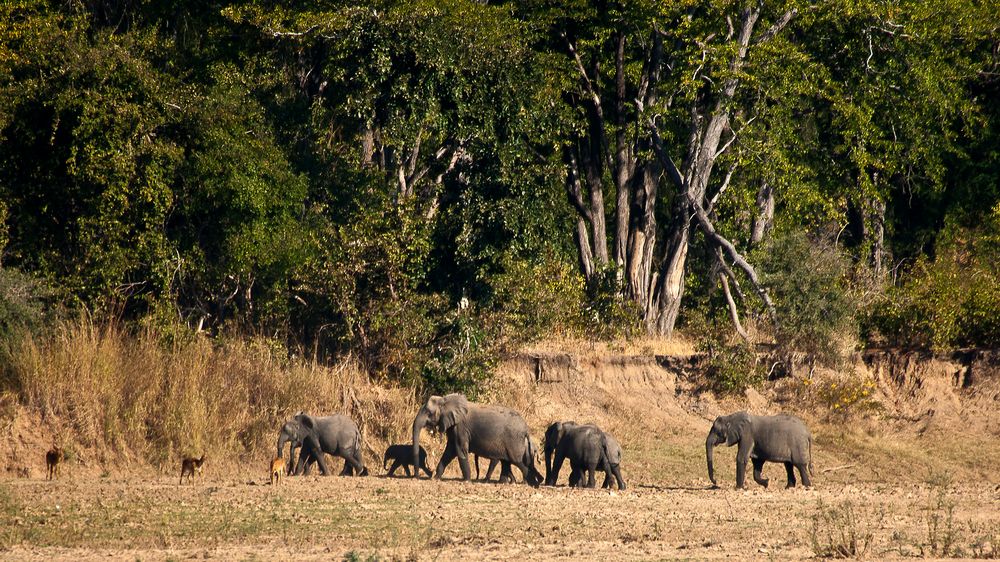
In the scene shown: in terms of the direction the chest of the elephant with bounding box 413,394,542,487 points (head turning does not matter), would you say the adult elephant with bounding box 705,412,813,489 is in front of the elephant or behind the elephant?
behind

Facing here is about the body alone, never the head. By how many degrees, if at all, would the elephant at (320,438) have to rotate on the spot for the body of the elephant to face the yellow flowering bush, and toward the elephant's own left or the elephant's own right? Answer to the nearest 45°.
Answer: approximately 135° to the elephant's own right

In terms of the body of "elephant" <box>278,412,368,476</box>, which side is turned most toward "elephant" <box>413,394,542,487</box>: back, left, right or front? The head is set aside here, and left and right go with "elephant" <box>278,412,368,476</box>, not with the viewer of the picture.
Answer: back

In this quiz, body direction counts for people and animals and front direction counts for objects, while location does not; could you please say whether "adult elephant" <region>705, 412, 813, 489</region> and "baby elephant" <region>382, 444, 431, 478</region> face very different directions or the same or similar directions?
same or similar directions

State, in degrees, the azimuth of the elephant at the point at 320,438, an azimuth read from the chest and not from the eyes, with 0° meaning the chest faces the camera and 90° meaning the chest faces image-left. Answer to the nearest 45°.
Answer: approximately 90°

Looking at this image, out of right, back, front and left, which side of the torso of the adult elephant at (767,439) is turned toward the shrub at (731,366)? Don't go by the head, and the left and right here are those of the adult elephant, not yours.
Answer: right

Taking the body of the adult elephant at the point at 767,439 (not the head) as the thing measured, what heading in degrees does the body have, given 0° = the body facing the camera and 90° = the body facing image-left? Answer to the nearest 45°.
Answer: approximately 90°

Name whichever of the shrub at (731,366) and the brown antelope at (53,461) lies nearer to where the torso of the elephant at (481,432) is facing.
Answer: the brown antelope

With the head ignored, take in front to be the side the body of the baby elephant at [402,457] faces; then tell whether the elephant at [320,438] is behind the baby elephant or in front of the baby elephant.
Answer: in front

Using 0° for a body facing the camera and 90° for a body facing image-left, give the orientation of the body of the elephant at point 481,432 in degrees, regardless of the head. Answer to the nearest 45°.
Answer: approximately 90°

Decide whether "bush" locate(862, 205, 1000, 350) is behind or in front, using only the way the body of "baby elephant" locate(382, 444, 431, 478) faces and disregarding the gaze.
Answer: behind

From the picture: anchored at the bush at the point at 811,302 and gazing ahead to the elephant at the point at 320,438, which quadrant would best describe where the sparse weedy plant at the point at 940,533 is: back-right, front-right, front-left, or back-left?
front-left

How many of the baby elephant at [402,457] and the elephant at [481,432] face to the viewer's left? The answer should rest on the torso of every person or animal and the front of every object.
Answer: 2

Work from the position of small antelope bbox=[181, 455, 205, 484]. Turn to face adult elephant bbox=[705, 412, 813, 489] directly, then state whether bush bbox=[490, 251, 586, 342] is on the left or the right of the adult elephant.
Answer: left

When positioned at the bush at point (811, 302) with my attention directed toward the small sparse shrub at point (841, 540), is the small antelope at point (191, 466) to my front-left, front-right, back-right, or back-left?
front-right

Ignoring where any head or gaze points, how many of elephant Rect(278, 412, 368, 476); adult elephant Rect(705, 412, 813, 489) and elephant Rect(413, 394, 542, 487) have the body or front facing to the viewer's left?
3

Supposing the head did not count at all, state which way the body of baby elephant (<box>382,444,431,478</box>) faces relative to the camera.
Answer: to the viewer's left
